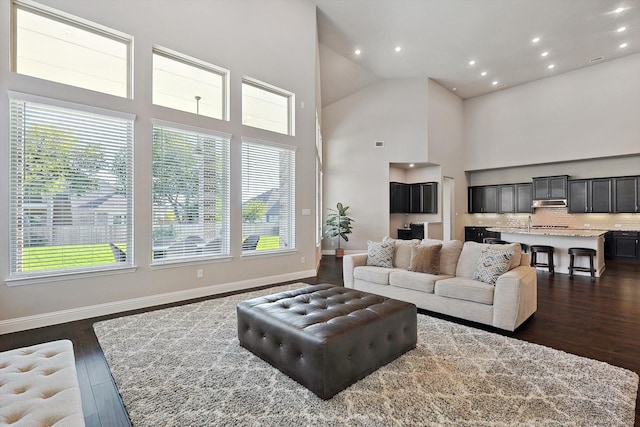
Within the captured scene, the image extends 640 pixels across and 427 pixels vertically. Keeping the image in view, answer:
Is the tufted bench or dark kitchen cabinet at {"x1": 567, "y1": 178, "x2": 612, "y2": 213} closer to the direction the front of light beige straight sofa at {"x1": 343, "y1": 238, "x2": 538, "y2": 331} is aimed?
the tufted bench

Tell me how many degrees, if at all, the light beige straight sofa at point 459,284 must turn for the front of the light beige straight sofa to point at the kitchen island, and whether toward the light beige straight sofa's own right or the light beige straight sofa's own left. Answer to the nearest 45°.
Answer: approximately 180°

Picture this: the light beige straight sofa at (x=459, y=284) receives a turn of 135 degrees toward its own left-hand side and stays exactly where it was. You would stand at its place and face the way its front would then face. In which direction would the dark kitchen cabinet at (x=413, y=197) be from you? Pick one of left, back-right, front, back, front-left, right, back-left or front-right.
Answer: left

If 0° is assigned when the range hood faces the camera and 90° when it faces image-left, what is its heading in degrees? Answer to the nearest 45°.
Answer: approximately 0°

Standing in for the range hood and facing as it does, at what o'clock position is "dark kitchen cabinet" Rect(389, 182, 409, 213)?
The dark kitchen cabinet is roughly at 2 o'clock from the range hood.

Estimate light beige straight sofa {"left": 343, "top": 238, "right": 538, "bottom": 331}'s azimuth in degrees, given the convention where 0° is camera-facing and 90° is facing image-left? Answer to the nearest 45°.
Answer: approximately 45°

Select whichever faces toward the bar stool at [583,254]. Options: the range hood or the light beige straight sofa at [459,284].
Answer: the range hood

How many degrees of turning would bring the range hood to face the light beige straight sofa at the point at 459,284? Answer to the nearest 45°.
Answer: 0° — it already faces it
